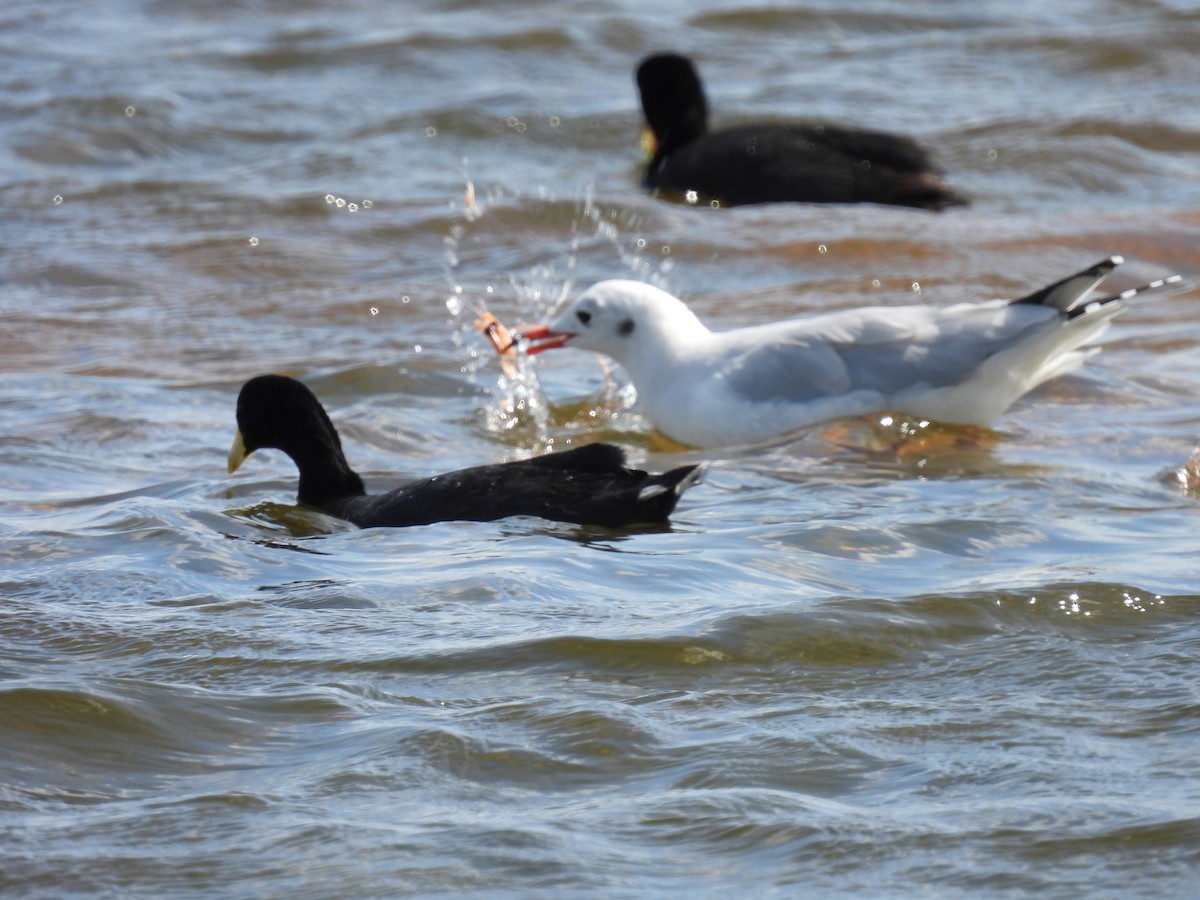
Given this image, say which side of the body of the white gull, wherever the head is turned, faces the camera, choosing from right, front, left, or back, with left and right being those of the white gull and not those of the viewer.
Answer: left
